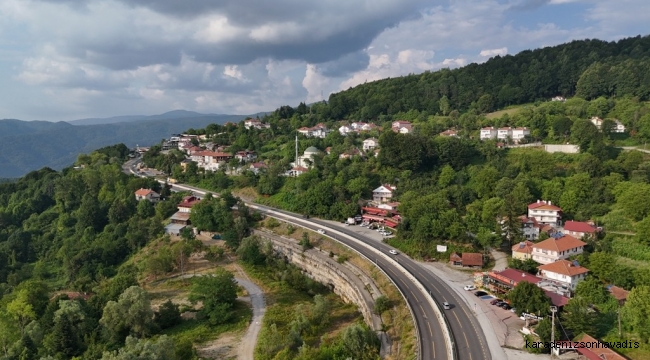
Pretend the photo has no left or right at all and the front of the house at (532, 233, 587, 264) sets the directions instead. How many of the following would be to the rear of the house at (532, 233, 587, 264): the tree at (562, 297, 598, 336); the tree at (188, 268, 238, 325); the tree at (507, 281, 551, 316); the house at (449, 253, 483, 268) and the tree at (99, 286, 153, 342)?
0

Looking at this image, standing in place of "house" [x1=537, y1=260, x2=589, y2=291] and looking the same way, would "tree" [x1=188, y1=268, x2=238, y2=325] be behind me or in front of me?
in front

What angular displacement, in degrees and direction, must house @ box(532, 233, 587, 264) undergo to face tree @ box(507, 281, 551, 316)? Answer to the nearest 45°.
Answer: approximately 45° to its left

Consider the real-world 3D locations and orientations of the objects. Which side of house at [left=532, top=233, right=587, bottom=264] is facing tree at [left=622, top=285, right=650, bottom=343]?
left

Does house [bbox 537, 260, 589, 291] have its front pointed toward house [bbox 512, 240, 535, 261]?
no

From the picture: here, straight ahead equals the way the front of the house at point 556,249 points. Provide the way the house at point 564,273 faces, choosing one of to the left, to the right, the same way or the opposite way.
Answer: the same way

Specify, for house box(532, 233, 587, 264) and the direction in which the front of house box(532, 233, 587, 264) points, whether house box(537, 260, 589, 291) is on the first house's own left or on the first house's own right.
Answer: on the first house's own left

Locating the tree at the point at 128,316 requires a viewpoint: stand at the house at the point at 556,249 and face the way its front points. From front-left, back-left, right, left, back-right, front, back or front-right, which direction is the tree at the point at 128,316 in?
front

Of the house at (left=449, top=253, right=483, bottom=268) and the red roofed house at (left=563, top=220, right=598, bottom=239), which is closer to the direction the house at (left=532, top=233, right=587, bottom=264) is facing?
the house

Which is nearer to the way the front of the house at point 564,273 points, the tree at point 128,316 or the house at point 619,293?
the tree

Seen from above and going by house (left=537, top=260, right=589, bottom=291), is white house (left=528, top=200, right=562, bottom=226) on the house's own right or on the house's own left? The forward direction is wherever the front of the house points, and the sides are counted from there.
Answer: on the house's own right

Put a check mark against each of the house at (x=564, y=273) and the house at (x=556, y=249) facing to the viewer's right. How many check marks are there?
0

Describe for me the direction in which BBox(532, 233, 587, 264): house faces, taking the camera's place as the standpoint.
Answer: facing the viewer and to the left of the viewer

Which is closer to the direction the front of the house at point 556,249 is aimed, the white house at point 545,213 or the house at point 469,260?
the house

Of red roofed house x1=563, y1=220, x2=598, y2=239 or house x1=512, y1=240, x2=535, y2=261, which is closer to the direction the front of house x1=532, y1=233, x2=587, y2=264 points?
the house

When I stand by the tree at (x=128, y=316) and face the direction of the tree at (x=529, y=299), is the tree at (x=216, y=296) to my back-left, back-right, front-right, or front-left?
front-left
